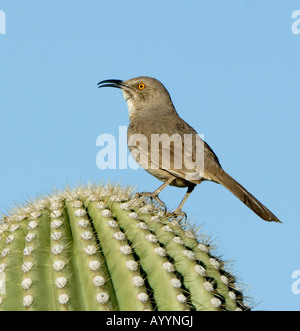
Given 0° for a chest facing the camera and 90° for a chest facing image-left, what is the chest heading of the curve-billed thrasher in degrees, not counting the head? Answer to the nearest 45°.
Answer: approximately 90°
